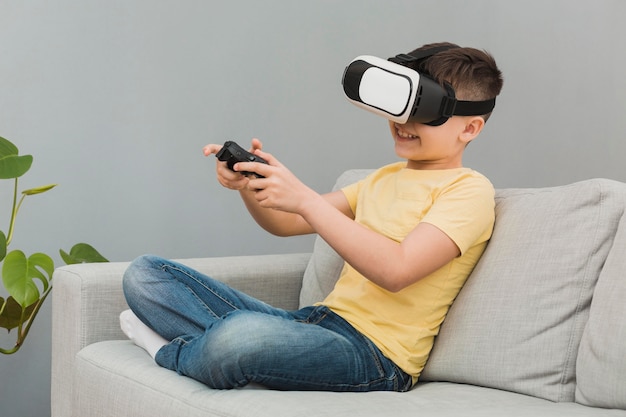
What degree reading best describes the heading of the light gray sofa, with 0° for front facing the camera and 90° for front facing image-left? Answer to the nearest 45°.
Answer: approximately 45°

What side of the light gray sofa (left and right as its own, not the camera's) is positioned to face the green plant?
right
